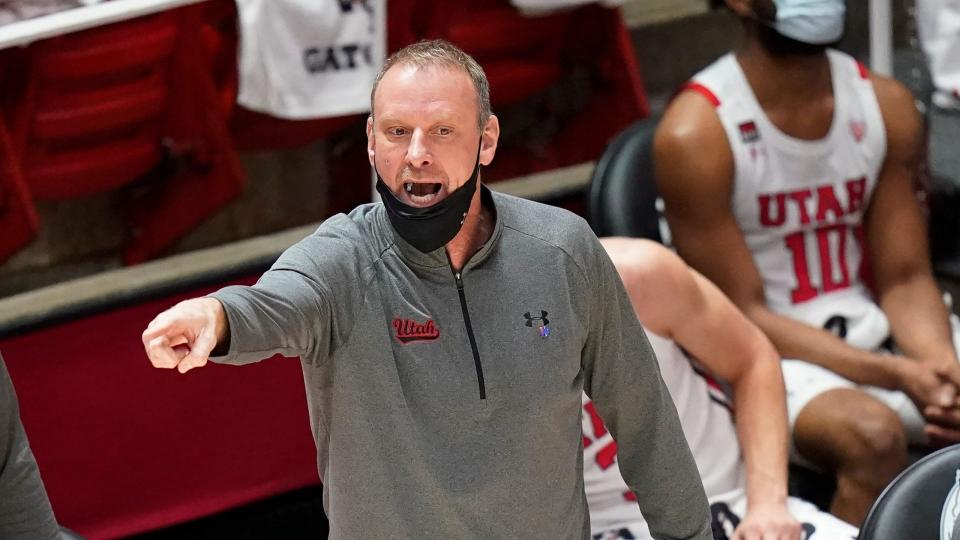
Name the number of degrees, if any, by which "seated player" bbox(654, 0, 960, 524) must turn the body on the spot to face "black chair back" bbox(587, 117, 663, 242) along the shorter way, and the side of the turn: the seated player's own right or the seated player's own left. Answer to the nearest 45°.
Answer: approximately 135° to the seated player's own right

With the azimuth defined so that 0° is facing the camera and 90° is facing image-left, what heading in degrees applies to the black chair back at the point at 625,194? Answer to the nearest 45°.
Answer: approximately 315°

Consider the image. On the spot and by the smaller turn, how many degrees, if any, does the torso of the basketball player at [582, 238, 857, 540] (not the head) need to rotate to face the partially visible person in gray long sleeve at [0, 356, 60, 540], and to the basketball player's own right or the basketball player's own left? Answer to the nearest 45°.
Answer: approximately 45° to the basketball player's own right
